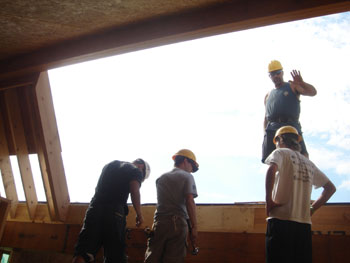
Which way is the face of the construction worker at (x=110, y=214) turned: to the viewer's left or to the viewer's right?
to the viewer's right

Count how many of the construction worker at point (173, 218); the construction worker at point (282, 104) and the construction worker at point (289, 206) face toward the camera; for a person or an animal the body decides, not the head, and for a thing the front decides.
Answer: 1

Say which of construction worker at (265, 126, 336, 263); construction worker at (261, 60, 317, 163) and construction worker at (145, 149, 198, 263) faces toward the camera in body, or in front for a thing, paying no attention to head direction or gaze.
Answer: construction worker at (261, 60, 317, 163)

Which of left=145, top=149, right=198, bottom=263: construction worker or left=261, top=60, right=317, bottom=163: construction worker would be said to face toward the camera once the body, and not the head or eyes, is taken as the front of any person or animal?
left=261, top=60, right=317, bottom=163: construction worker

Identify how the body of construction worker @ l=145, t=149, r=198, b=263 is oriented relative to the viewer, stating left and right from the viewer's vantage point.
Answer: facing away from the viewer and to the right of the viewer

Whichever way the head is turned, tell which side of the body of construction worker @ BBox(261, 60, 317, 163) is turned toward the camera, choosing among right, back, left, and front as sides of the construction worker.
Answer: front

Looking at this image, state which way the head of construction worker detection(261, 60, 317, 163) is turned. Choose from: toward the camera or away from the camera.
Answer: toward the camera

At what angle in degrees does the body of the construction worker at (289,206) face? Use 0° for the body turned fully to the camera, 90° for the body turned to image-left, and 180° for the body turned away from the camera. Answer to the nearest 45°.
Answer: approximately 135°

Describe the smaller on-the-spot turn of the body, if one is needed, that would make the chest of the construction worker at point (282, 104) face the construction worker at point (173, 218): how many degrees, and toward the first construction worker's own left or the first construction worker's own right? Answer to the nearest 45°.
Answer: approximately 45° to the first construction worker's own right

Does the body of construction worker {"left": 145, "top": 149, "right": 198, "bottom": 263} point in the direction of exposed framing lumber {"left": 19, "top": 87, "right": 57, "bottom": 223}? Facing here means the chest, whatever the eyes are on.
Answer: no

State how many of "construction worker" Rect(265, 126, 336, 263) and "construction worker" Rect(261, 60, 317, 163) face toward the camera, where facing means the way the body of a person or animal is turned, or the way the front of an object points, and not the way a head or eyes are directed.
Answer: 1
